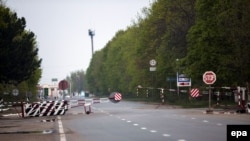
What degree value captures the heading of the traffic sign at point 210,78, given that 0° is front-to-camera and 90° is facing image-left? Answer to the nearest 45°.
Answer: approximately 0°
